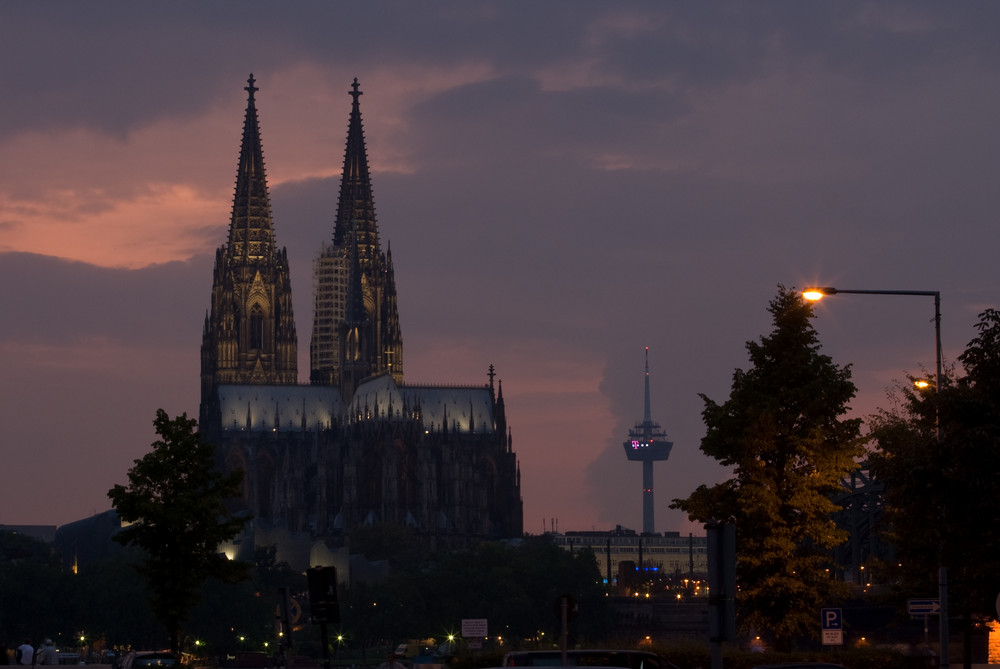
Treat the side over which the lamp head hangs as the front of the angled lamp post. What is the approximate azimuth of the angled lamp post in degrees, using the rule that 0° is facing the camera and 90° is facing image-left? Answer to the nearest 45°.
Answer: approximately 90°

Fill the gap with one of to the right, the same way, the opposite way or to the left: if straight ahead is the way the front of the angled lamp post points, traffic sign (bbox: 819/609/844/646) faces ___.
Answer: to the left

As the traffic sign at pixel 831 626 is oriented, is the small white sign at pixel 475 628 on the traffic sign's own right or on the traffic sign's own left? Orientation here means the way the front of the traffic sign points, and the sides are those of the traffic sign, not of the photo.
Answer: on the traffic sign's own right

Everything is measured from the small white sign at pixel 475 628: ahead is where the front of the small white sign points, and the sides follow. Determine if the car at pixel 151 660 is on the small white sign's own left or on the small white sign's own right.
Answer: on the small white sign's own right

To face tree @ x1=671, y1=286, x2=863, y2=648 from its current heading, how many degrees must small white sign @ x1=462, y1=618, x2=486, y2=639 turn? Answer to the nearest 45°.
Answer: approximately 90° to its left
